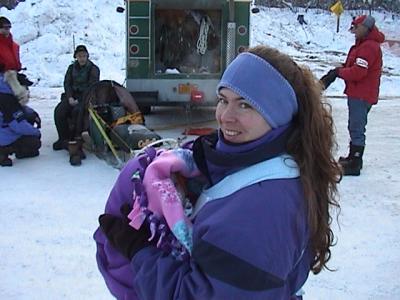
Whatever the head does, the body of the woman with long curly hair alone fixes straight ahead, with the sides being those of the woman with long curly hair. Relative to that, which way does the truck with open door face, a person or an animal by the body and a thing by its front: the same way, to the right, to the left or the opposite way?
to the right

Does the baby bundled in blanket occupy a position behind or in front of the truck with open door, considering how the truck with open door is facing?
behind

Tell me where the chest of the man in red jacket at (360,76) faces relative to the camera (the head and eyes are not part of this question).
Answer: to the viewer's left

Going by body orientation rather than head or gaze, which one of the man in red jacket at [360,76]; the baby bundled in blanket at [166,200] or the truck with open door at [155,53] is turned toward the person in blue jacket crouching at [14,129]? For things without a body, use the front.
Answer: the man in red jacket

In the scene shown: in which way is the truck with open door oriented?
away from the camera

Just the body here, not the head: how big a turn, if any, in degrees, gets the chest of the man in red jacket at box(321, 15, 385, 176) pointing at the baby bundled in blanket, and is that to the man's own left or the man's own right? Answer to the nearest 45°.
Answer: approximately 90° to the man's own left

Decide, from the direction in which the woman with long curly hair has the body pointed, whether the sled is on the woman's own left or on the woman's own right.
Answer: on the woman's own right

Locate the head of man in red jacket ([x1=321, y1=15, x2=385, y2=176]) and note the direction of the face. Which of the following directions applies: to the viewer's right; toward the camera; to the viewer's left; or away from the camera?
to the viewer's left

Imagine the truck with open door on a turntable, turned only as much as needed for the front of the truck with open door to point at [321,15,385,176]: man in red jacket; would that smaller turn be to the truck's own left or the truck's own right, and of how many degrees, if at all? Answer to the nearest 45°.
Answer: approximately 135° to the truck's own right

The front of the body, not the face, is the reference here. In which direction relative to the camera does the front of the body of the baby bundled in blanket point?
to the viewer's right
